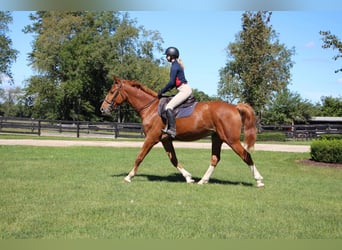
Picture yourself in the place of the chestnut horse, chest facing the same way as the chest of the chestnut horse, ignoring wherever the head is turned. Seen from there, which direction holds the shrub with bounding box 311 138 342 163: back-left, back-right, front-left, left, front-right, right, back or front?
back-right

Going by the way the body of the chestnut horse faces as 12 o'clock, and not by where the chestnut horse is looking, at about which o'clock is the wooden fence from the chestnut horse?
The wooden fence is roughly at 2 o'clock from the chestnut horse.

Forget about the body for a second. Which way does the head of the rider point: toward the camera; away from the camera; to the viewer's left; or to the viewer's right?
to the viewer's left

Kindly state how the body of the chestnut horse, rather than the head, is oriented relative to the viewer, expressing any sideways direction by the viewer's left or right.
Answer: facing to the left of the viewer

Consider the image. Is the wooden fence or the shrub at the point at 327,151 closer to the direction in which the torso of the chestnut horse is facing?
the wooden fence

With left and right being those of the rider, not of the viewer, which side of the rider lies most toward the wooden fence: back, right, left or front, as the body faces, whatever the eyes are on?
right

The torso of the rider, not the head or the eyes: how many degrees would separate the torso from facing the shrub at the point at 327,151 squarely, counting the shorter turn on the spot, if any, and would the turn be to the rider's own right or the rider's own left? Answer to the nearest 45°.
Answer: approximately 135° to the rider's own right

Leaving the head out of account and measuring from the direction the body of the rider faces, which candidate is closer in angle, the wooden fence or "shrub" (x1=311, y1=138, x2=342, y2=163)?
the wooden fence

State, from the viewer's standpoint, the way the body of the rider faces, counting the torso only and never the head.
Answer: to the viewer's left
